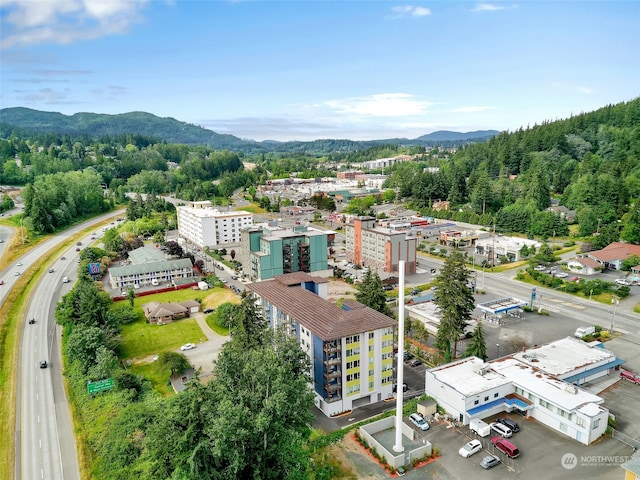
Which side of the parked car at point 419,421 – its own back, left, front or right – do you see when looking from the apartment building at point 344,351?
back

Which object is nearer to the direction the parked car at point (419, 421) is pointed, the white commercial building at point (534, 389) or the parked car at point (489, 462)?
the parked car

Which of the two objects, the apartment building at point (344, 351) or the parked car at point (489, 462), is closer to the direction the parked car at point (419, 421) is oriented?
the parked car

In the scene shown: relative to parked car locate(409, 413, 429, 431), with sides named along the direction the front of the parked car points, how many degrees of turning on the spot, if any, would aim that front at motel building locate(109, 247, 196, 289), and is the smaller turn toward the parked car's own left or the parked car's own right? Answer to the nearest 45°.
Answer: approximately 180°

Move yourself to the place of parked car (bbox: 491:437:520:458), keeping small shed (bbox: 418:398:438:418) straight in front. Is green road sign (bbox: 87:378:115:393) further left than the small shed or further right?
left

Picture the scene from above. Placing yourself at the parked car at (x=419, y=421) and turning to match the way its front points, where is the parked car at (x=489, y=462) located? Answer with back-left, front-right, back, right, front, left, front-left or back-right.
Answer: front

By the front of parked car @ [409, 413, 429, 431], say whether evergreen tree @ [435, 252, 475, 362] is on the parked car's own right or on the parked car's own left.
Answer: on the parked car's own left

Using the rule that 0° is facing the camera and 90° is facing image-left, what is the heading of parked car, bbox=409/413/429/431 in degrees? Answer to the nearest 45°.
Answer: approximately 315°

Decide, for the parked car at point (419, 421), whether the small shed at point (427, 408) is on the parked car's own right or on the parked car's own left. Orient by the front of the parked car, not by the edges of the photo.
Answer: on the parked car's own left
